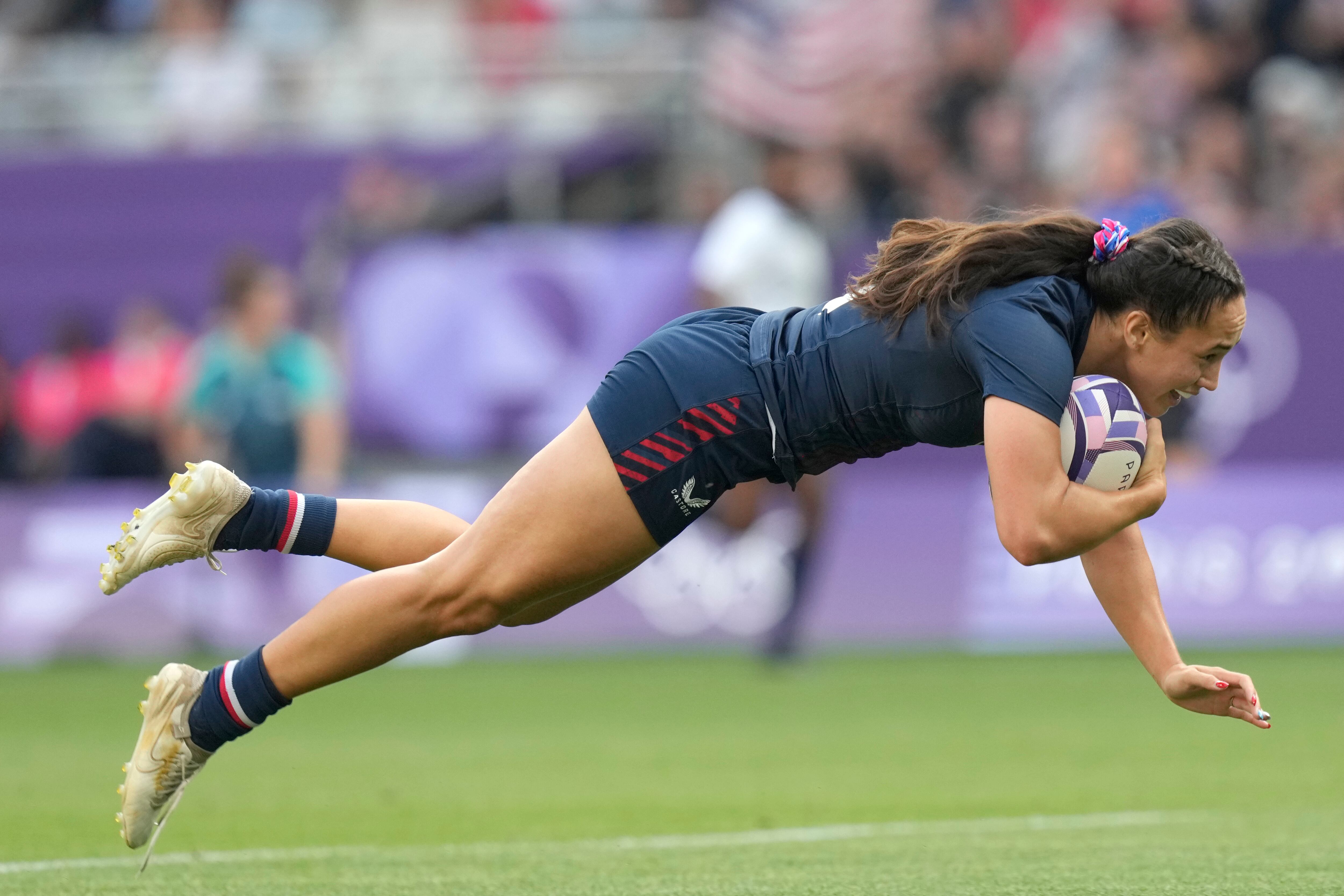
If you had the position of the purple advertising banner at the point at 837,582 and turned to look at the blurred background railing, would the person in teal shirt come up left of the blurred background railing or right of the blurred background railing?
left

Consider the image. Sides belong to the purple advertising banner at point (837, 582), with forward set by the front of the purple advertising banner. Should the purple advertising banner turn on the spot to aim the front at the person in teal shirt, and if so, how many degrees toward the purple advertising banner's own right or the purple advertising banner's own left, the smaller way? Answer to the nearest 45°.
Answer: approximately 90° to the purple advertising banner's own right

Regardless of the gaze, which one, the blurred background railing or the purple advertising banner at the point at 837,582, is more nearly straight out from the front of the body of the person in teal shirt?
the purple advertising banner

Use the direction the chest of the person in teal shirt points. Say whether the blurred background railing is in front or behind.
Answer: behind

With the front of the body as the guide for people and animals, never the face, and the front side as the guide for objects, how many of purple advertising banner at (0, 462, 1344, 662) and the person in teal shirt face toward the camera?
2

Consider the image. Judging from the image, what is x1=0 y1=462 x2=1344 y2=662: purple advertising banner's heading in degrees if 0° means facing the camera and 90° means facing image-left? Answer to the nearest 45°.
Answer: approximately 0°

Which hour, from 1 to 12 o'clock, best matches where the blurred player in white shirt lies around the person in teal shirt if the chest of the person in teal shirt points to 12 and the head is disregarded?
The blurred player in white shirt is roughly at 10 o'clock from the person in teal shirt.

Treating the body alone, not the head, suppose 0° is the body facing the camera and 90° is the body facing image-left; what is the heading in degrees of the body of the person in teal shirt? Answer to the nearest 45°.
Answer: approximately 0°
